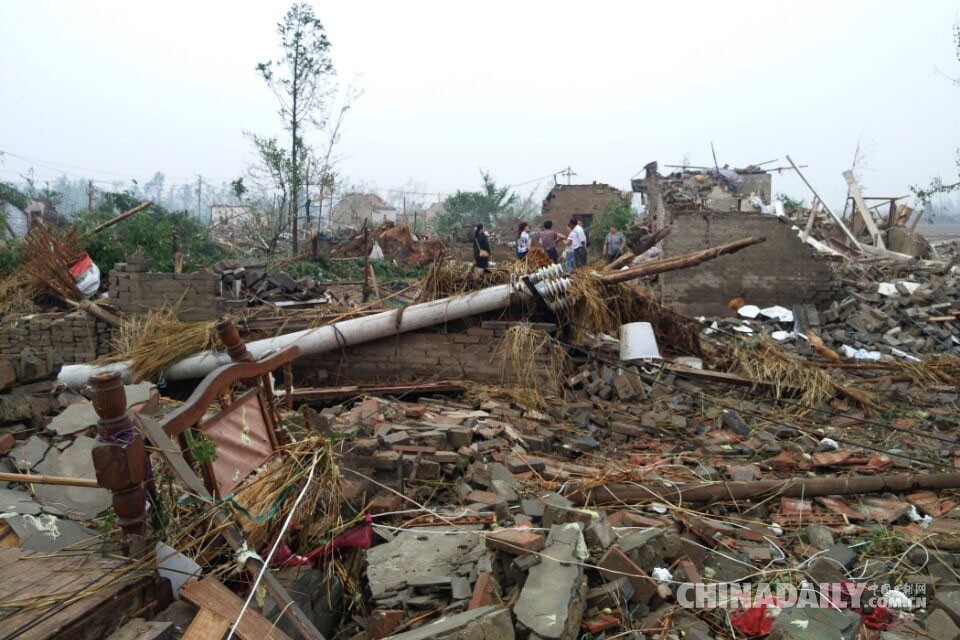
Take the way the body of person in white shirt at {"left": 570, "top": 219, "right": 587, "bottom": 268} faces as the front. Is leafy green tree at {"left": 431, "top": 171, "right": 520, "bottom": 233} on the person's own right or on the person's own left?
on the person's own right

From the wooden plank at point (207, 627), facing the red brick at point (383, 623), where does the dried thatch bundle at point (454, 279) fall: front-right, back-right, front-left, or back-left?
front-left

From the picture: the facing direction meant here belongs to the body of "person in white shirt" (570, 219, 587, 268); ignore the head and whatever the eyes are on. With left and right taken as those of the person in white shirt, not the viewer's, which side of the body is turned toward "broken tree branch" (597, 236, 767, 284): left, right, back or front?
left

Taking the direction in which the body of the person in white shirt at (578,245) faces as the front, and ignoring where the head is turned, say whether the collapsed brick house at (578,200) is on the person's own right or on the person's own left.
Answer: on the person's own right

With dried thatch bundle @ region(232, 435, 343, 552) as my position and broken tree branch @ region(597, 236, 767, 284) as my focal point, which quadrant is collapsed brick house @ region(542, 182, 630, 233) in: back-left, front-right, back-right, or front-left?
front-left
